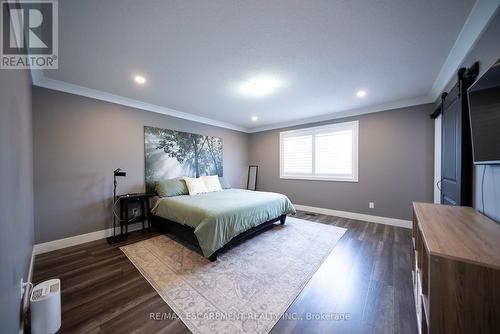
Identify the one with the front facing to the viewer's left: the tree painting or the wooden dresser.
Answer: the wooden dresser

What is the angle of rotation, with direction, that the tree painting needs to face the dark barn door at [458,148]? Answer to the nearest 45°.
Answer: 0° — it already faces it

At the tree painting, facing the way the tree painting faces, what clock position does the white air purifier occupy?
The white air purifier is roughly at 2 o'clock from the tree painting.

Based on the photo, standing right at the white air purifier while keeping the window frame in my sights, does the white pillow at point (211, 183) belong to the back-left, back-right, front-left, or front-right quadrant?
front-left

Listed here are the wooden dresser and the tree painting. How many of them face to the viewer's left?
1

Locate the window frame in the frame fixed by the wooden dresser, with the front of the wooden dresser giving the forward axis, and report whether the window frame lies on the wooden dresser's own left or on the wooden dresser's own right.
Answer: on the wooden dresser's own right

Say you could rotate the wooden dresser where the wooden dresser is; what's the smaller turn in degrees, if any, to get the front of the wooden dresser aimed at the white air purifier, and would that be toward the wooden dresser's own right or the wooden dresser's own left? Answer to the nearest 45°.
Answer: approximately 45° to the wooden dresser's own left

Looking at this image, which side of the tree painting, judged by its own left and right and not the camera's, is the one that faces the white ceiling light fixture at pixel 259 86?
front

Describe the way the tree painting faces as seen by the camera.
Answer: facing the viewer and to the right of the viewer

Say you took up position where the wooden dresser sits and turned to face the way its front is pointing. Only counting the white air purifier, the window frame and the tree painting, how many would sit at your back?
0

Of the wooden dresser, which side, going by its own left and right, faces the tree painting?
front

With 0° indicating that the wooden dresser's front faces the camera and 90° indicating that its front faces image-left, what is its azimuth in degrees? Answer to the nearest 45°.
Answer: approximately 90°

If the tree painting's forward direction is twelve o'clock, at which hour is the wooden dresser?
The wooden dresser is roughly at 1 o'clock from the tree painting.
